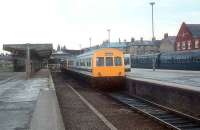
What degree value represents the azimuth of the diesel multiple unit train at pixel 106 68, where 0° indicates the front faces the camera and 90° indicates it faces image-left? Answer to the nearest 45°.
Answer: approximately 315°

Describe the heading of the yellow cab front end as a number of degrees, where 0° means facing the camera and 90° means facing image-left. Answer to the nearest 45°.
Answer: approximately 0°
